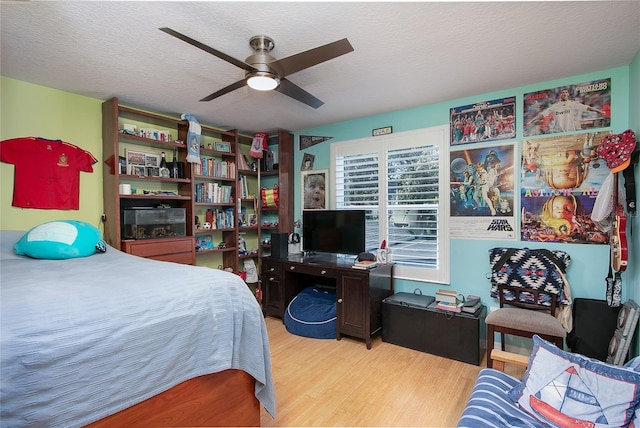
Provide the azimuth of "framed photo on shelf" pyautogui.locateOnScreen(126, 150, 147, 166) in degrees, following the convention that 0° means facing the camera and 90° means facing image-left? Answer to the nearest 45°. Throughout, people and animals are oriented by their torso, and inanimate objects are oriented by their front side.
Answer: approximately 315°

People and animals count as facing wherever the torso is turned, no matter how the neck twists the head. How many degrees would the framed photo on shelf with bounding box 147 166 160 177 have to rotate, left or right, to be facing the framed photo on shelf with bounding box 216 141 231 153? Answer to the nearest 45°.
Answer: approximately 90° to its left

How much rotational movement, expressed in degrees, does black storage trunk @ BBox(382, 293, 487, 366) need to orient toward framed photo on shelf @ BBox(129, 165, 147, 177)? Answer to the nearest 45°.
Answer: approximately 45° to its right

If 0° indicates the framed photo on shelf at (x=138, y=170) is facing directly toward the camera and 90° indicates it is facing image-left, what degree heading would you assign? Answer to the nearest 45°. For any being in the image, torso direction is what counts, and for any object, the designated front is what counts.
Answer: approximately 0°

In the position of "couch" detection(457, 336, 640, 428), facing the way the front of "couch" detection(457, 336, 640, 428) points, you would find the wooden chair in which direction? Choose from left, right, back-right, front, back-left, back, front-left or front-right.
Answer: back-right

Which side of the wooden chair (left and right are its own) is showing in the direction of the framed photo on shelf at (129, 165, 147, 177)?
right

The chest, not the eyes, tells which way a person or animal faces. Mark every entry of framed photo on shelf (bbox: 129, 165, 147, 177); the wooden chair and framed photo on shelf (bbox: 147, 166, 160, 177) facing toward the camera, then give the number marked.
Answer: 3

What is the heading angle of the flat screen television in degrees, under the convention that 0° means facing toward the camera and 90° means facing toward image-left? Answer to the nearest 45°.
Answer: approximately 0°
